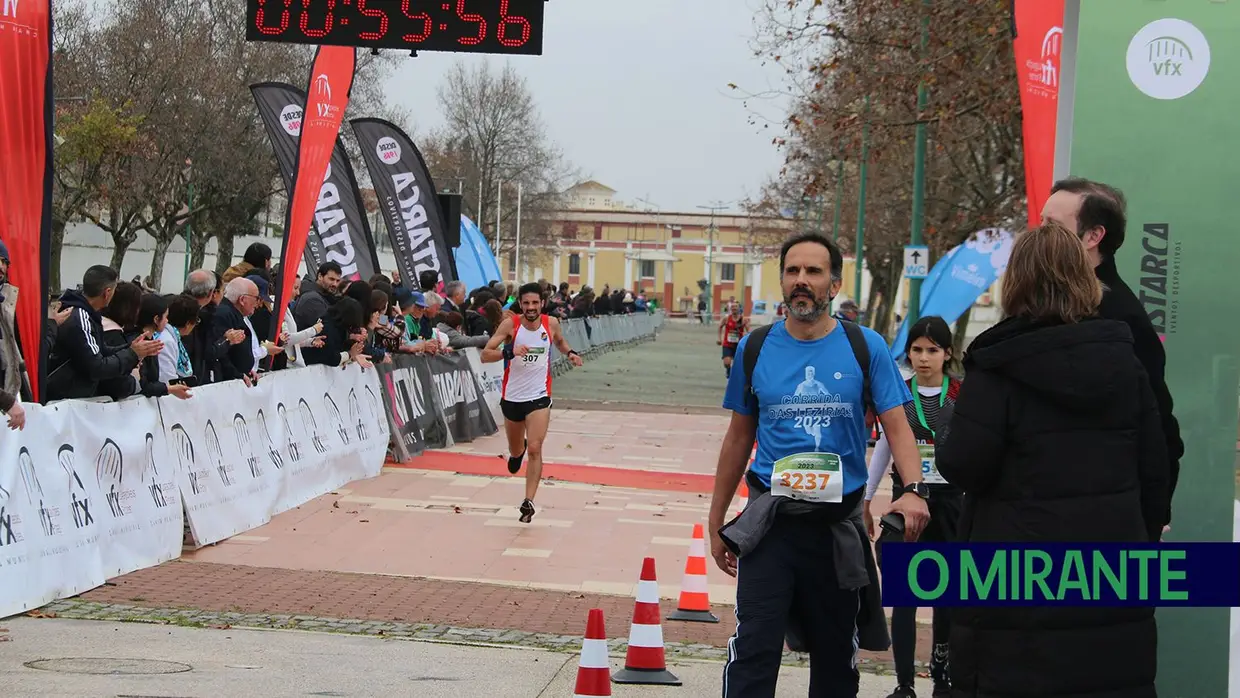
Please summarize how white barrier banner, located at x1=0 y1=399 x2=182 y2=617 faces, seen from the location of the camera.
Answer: facing the viewer and to the right of the viewer

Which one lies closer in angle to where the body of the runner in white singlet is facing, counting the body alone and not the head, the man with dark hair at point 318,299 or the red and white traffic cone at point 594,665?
the red and white traffic cone

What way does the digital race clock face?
toward the camera

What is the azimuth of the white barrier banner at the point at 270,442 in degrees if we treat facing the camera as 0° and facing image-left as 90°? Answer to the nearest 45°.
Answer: approximately 315°

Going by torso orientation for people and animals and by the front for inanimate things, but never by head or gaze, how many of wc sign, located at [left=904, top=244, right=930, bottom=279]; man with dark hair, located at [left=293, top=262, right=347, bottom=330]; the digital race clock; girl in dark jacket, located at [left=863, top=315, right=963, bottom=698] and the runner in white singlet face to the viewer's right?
1

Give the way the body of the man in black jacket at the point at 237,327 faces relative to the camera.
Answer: to the viewer's right

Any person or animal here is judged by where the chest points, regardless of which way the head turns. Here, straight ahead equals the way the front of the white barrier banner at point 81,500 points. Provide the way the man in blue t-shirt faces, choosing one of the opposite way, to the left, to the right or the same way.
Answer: to the right

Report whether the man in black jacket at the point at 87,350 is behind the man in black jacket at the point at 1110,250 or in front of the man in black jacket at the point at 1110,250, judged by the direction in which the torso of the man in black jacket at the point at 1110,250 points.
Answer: in front

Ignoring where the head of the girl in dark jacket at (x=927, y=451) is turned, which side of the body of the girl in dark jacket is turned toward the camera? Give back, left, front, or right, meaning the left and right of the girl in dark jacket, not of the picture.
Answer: front

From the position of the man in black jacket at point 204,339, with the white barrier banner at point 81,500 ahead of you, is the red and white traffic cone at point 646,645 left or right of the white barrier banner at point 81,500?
left

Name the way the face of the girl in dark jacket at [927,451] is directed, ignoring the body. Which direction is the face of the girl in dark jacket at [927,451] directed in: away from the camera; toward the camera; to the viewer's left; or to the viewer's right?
toward the camera

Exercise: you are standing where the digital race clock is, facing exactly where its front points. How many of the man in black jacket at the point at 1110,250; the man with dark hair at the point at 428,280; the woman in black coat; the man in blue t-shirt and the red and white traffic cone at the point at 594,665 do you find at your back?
1

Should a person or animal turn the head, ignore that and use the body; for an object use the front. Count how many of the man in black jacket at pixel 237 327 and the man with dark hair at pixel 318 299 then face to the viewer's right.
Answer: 2

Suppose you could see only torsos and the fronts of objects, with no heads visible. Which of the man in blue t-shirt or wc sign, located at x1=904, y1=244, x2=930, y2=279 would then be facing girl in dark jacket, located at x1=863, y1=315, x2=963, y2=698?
the wc sign

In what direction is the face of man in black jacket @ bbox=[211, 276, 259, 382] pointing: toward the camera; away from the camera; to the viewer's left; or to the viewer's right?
to the viewer's right
